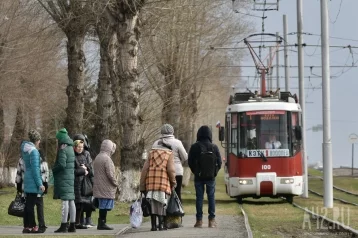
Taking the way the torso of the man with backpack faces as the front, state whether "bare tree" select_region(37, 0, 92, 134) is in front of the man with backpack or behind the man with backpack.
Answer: in front

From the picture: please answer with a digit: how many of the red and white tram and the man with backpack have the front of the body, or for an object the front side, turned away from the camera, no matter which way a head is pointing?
1

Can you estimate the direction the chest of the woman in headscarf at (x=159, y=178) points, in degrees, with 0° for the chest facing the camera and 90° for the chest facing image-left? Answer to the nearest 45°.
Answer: approximately 180°

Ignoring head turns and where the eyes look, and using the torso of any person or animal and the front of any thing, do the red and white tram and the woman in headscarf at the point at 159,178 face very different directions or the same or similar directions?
very different directions

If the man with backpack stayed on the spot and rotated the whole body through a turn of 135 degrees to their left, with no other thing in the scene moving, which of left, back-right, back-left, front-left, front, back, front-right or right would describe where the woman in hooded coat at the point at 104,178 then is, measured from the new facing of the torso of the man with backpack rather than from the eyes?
front-right

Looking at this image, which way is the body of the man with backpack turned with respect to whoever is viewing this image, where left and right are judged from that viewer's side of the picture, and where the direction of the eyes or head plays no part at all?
facing away from the viewer

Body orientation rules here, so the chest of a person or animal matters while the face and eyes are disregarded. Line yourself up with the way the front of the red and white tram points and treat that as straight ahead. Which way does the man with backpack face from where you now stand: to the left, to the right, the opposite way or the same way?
the opposite way

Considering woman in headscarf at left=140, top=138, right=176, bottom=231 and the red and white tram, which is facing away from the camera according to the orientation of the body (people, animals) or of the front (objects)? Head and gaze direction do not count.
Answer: the woman in headscarf

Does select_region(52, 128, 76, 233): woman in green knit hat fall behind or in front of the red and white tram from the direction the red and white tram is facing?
in front

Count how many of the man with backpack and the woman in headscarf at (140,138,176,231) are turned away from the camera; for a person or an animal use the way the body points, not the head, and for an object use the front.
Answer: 2
